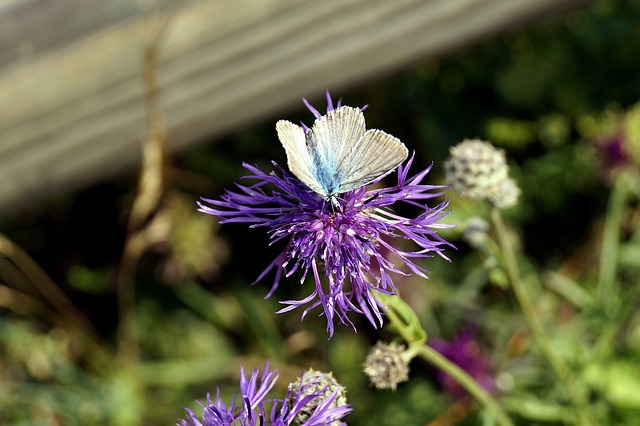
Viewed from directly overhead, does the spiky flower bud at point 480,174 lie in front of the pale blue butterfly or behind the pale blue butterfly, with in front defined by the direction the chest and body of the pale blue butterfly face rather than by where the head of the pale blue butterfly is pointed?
behind

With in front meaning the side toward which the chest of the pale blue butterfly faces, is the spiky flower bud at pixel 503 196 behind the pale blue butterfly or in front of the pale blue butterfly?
behind

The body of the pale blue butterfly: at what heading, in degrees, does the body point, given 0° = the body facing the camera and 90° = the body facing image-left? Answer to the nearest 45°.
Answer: approximately 0°
